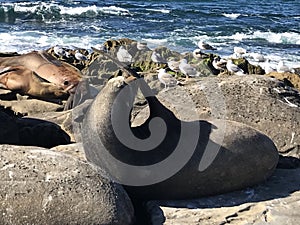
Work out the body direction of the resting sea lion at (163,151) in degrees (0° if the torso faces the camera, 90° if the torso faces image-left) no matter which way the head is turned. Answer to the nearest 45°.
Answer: approximately 90°

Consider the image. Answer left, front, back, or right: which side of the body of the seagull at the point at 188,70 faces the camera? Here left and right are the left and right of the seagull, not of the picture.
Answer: left

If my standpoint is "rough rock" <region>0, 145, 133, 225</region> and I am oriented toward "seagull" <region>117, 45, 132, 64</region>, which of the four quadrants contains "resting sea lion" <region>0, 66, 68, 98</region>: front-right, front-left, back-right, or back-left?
front-left

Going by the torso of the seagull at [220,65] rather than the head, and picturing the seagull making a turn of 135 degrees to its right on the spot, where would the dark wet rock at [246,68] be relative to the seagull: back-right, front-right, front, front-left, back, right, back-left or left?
front

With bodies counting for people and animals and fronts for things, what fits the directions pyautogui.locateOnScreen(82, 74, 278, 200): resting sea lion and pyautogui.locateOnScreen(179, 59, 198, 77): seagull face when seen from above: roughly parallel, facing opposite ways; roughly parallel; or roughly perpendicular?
roughly parallel

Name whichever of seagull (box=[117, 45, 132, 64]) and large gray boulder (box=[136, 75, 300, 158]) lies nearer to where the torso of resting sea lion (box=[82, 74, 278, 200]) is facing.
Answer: the seagull

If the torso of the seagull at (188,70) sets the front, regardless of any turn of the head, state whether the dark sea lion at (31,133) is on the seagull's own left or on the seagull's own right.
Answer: on the seagull's own left
